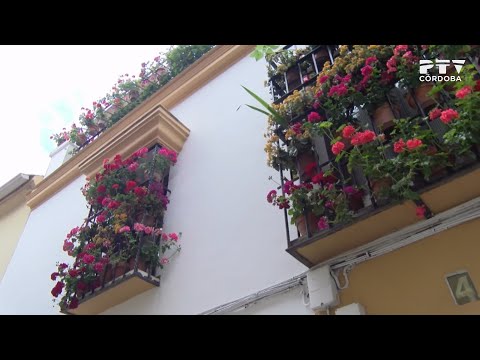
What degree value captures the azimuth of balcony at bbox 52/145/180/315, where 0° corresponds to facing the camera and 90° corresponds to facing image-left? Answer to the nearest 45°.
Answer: approximately 45°

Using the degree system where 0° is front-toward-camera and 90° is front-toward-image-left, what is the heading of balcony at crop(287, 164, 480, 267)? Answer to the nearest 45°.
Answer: approximately 45°

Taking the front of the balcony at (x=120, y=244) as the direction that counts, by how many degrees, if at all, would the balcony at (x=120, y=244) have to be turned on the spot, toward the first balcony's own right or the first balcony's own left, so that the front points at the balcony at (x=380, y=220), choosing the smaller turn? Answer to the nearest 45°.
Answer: approximately 90° to the first balcony's own left

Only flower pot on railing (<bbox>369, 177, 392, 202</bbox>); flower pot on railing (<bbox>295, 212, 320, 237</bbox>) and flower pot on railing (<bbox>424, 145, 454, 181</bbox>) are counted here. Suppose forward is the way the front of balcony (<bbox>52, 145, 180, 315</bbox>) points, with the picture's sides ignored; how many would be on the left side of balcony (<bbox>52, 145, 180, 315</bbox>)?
3

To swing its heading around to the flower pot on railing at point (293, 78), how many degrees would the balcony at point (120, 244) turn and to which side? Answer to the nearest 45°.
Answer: approximately 90° to its left

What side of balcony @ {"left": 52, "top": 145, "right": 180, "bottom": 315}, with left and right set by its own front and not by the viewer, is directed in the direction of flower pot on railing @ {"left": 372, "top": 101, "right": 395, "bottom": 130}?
left

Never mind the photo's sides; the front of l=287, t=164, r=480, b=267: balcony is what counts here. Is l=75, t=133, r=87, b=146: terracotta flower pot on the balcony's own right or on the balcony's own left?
on the balcony's own right
